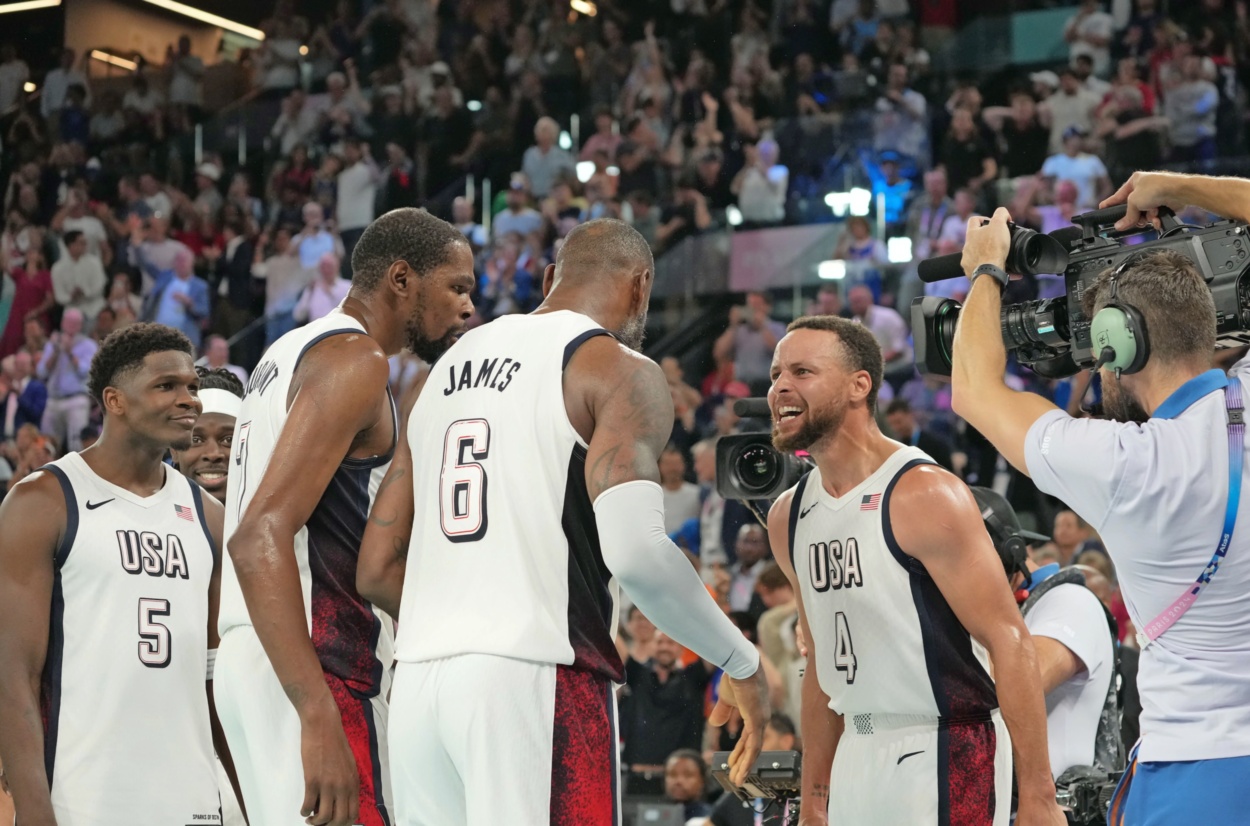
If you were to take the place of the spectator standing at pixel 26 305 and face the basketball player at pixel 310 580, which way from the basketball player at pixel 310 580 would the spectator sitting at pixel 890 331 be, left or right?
left

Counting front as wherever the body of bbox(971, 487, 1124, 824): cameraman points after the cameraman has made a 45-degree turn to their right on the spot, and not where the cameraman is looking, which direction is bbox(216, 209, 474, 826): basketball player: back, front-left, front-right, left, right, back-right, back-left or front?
left

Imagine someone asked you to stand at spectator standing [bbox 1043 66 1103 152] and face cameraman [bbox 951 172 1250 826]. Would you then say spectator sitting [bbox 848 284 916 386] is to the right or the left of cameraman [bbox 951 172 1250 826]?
right

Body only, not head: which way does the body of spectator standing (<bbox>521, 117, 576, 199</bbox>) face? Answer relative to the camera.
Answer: toward the camera

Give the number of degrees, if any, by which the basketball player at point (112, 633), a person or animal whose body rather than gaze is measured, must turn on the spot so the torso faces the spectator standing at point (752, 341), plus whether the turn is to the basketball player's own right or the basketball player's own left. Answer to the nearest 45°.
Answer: approximately 90° to the basketball player's own left

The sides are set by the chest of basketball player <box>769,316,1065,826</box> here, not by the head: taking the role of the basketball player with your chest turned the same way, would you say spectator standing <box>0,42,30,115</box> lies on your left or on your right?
on your right

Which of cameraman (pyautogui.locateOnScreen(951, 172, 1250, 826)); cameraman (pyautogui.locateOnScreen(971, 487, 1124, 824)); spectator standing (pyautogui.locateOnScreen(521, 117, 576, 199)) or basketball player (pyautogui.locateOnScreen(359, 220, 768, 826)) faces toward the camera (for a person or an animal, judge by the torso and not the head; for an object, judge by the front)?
the spectator standing

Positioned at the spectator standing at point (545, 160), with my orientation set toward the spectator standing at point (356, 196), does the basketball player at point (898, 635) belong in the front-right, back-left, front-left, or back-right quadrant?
back-left

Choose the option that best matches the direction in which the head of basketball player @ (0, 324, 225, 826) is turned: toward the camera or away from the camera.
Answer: toward the camera

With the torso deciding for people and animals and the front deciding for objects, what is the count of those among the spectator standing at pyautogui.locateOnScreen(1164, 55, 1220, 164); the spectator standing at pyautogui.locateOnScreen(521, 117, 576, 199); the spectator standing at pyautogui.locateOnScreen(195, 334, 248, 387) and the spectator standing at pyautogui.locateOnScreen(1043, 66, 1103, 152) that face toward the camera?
4

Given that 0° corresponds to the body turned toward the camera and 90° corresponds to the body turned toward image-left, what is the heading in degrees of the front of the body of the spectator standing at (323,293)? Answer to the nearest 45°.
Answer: approximately 315°

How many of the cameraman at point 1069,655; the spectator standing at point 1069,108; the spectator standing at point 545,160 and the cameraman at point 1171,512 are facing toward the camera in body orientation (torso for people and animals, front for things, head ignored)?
2

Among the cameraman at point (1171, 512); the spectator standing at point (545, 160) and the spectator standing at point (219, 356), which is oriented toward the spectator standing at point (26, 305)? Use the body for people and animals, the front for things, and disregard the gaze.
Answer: the cameraman

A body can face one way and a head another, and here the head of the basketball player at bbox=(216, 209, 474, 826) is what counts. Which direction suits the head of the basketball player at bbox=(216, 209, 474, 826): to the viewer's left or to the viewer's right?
to the viewer's right

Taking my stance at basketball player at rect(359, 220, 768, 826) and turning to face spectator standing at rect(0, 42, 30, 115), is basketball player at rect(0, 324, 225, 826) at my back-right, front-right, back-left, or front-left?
front-left
